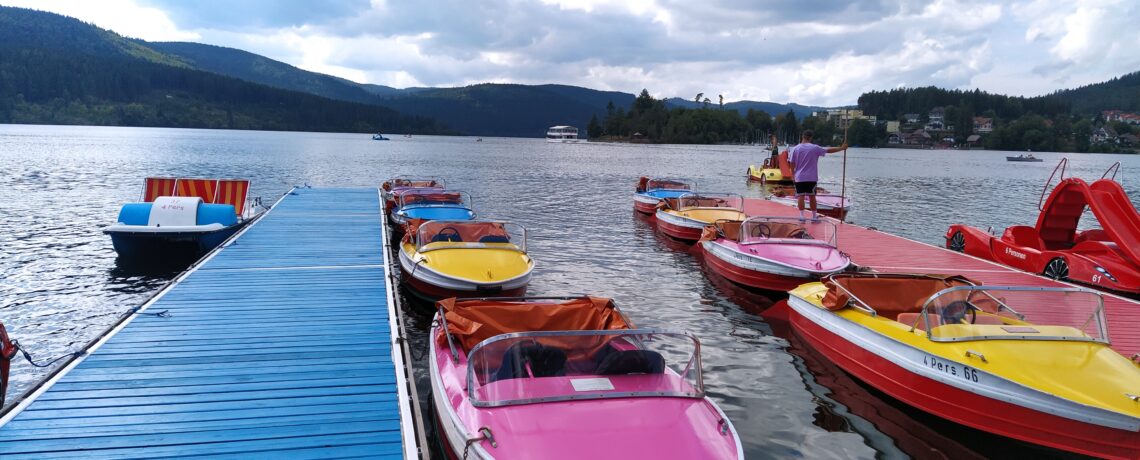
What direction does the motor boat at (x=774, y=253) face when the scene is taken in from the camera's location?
facing the viewer and to the right of the viewer

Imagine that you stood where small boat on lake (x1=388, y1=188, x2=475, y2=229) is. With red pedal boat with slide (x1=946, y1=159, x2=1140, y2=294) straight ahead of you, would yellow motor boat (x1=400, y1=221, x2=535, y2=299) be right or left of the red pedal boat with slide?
right

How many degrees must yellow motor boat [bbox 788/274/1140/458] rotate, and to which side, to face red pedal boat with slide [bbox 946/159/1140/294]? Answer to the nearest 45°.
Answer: approximately 135° to its left

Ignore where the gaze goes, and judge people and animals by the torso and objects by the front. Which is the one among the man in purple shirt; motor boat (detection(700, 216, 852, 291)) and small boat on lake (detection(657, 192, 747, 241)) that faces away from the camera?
the man in purple shirt

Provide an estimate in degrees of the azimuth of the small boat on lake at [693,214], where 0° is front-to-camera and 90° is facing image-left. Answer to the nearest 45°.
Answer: approximately 315°

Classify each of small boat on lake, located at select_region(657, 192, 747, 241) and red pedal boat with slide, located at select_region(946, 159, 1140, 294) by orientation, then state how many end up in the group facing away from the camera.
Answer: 0

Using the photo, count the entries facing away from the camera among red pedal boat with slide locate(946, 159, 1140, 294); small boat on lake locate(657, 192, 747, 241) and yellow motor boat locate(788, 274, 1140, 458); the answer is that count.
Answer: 0

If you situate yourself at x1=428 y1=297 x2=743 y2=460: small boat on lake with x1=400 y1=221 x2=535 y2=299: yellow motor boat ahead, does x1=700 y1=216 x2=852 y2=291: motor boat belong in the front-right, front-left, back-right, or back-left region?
front-right

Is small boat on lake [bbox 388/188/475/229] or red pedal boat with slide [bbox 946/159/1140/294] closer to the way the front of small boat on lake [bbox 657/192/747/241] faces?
the red pedal boat with slide

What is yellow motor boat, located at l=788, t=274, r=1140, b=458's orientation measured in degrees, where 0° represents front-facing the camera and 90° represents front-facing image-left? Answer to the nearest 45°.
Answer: approximately 315°

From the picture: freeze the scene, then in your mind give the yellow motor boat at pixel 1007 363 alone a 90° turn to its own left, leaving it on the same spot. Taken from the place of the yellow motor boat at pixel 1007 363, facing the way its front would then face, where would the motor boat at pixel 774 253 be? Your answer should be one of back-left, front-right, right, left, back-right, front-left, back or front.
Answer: left

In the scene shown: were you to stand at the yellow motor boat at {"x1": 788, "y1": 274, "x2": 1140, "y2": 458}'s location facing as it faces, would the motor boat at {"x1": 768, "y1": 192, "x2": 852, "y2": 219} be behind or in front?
behind

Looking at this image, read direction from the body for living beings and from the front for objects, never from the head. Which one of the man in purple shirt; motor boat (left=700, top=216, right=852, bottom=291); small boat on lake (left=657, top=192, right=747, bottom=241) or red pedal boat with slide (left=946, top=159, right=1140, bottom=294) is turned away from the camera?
the man in purple shirt
